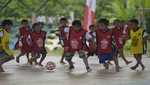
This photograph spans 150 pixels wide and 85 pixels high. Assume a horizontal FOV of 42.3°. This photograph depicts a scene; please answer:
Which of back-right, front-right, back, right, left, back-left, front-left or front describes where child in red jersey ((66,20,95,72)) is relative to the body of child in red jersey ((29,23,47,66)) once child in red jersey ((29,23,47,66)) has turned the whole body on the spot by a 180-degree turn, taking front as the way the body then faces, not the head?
back-right

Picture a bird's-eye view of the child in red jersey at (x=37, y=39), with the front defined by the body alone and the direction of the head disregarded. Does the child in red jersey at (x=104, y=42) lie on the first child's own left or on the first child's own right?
on the first child's own left

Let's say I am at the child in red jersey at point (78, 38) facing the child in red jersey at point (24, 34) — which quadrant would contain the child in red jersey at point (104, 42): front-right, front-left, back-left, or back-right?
back-right

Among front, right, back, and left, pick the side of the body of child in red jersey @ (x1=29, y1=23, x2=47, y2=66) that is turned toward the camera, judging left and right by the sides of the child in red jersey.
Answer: front

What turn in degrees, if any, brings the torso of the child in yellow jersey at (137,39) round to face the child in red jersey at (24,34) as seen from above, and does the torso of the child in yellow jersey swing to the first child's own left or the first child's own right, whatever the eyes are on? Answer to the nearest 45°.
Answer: approximately 45° to the first child's own right

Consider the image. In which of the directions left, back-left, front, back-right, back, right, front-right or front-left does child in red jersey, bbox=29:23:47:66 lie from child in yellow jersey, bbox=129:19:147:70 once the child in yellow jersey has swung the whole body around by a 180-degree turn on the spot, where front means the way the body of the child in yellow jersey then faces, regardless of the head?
back-left

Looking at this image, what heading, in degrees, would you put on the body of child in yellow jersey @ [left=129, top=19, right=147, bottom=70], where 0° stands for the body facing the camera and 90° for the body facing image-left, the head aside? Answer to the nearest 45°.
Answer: approximately 45°

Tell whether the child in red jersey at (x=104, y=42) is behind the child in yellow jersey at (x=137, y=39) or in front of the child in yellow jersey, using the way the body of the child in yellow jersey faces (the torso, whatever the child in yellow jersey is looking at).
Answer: in front

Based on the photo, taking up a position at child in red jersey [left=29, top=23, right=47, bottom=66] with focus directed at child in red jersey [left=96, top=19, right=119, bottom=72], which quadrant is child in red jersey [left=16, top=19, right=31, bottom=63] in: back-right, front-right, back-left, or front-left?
back-left
